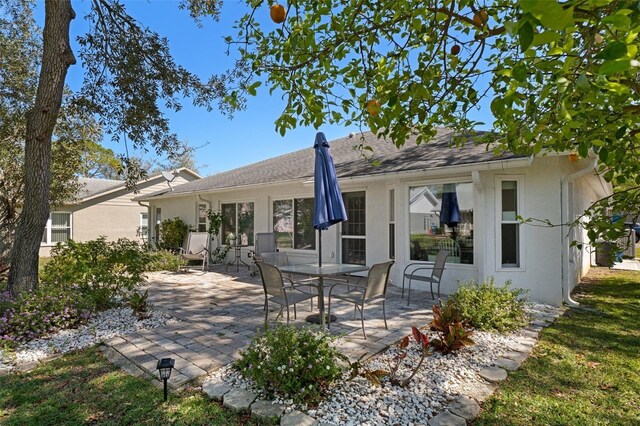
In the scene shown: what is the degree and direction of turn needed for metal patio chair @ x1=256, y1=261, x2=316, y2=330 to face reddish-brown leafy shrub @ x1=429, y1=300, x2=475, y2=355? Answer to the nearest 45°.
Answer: approximately 90° to its right

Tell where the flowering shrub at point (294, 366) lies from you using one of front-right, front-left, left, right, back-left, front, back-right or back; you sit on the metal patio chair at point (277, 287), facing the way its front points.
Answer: back-right

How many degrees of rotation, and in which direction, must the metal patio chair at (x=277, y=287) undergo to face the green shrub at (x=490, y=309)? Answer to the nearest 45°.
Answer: approximately 45° to its right

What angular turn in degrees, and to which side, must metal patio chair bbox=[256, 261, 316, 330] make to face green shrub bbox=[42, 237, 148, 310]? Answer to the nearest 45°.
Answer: approximately 90° to its left

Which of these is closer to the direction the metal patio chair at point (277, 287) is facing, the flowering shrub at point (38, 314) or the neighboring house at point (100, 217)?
the neighboring house

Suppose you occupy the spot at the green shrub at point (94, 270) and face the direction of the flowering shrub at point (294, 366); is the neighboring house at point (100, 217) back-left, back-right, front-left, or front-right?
back-left
